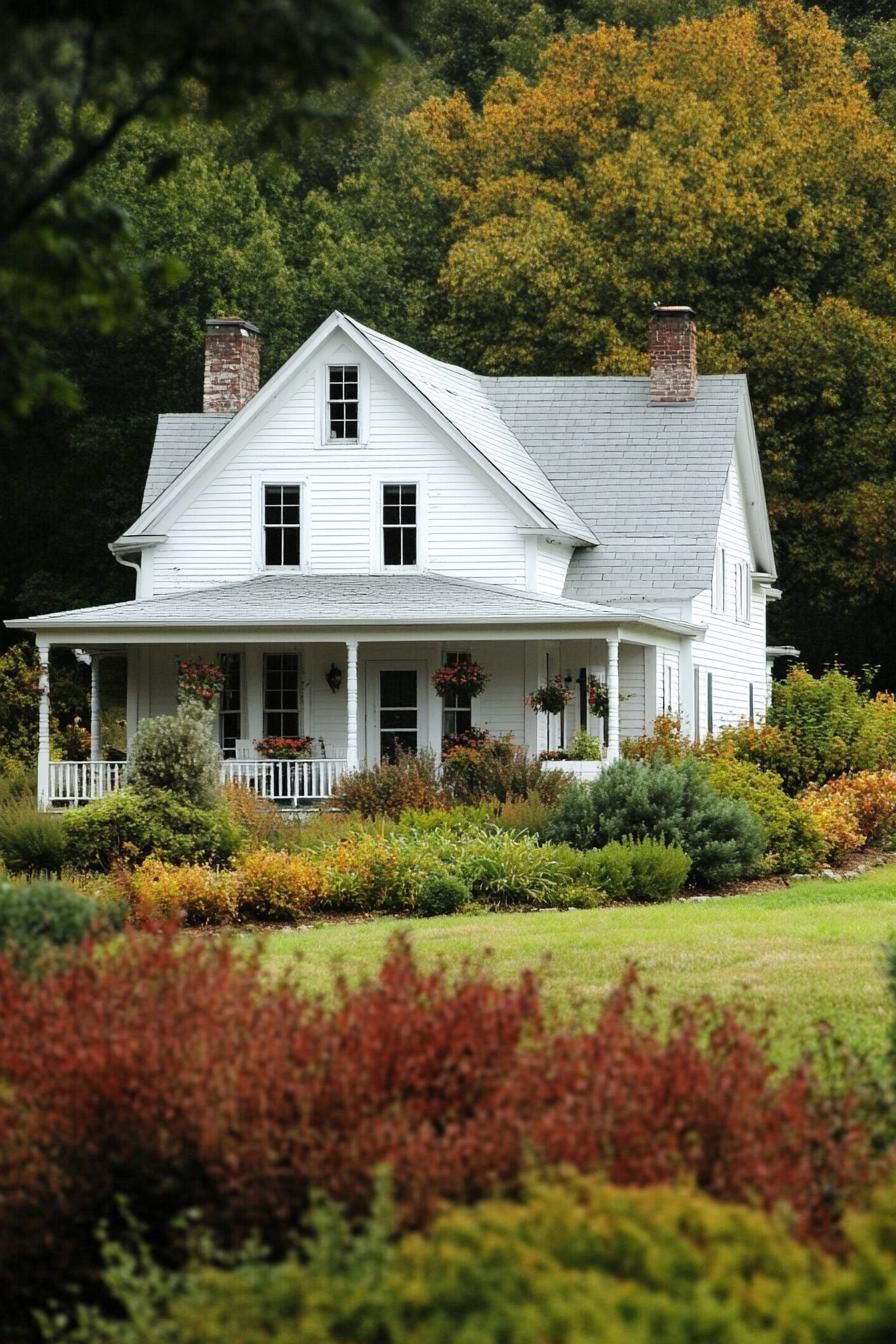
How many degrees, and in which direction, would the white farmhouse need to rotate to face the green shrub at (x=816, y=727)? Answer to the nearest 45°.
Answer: approximately 45° to its left

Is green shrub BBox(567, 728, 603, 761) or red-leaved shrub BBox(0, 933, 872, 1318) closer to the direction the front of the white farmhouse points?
the red-leaved shrub

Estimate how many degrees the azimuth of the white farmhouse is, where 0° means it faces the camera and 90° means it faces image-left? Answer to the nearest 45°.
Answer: approximately 0°

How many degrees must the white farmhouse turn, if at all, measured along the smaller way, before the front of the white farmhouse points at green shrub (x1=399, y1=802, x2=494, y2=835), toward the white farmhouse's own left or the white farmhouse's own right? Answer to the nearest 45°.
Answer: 0° — it already faces it

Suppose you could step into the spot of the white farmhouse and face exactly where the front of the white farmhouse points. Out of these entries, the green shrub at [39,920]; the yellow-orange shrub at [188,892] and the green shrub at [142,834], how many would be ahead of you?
3

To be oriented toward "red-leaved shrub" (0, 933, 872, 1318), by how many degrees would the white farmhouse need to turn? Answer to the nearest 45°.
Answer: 0° — it already faces it

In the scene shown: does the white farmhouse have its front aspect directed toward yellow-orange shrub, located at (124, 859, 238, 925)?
yes

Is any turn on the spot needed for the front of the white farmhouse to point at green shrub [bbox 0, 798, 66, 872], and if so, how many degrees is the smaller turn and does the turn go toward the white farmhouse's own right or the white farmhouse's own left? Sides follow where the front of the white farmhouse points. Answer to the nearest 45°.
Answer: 0° — it already faces it

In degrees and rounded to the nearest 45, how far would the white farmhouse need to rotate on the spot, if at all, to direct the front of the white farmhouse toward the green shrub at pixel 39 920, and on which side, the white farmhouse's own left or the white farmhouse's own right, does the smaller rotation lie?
0° — it already faces it

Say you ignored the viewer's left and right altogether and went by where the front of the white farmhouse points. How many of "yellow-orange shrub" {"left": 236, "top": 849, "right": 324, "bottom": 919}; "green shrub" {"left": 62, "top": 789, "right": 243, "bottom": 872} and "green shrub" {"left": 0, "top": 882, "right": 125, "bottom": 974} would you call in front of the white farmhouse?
3
